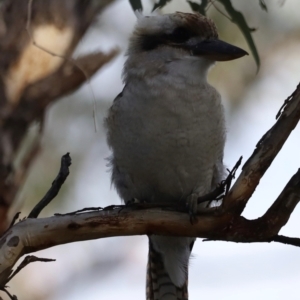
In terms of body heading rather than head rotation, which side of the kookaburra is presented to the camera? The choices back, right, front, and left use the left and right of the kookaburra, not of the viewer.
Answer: front
